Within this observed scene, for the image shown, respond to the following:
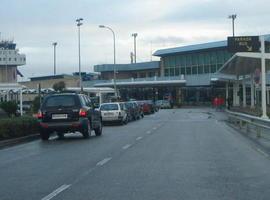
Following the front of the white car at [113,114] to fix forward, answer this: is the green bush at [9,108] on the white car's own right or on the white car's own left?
on the white car's own left

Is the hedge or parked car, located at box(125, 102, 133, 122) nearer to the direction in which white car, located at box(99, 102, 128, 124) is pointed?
the parked car

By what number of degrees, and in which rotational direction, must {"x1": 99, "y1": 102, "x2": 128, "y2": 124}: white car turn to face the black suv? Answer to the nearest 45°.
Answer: approximately 135° to its right

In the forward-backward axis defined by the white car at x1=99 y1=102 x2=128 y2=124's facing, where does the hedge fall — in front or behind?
behind

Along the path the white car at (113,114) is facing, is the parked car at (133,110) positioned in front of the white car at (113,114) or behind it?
in front

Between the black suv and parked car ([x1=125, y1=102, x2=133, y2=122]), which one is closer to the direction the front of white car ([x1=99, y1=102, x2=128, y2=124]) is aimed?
the parked car

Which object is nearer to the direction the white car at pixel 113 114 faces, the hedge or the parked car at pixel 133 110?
the parked car

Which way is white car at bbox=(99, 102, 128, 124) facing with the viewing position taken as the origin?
facing away from the viewer and to the right of the viewer

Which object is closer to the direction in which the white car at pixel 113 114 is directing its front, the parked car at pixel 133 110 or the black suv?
the parked car

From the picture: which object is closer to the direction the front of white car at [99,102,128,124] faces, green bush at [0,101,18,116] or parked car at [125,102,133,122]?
the parked car
